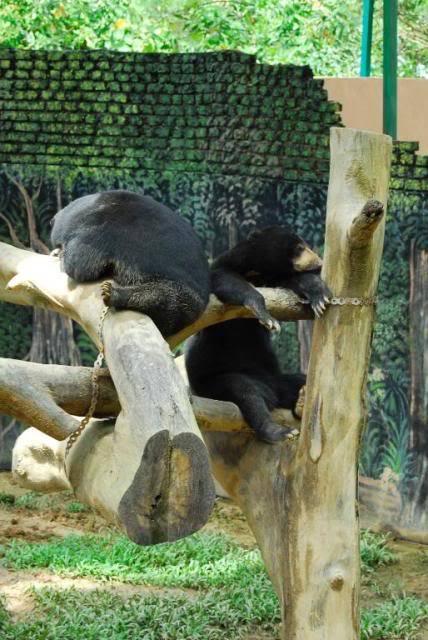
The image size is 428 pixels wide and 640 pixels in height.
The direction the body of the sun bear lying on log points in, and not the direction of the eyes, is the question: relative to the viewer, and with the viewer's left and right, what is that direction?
facing to the left of the viewer

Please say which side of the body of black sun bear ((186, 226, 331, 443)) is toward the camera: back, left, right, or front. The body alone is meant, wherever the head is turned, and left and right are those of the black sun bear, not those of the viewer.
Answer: right

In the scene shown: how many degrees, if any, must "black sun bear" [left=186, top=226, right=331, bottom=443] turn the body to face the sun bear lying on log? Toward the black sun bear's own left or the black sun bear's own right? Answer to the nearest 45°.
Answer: approximately 135° to the black sun bear's own right

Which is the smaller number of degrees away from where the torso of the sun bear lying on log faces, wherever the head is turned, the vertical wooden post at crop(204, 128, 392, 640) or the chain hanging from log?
the chain hanging from log

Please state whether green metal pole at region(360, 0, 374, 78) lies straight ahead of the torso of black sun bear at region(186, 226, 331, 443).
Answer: no

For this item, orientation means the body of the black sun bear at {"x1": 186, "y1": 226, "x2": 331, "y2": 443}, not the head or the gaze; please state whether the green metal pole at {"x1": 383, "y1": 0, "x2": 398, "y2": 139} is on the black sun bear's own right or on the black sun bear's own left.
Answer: on the black sun bear's own left

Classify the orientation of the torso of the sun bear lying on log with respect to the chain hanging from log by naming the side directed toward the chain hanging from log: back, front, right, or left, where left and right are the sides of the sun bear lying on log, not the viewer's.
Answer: left

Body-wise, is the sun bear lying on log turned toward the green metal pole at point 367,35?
no

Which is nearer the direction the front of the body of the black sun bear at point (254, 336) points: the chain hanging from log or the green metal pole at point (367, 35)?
the green metal pole
